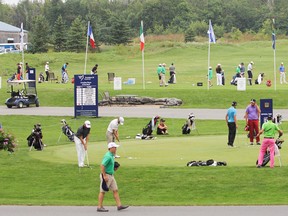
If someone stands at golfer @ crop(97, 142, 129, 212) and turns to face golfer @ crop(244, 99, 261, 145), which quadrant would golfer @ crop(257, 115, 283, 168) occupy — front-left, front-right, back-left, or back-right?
front-right

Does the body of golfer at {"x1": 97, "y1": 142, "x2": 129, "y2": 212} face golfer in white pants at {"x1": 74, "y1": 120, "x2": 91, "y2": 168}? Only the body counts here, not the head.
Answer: no

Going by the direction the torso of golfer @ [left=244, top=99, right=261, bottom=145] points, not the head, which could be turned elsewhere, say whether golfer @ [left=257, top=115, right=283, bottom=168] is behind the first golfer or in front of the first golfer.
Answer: in front

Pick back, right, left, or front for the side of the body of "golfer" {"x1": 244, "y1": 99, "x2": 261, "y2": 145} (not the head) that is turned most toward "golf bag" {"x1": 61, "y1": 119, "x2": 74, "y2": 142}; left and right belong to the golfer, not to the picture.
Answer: right

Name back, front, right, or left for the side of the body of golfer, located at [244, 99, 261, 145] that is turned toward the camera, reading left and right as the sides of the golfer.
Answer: front

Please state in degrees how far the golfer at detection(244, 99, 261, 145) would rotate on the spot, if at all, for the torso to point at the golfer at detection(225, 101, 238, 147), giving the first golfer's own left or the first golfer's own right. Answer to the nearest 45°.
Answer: approximately 45° to the first golfer's own right

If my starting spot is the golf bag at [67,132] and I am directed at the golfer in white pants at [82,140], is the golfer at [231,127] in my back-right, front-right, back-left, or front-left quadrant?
front-left

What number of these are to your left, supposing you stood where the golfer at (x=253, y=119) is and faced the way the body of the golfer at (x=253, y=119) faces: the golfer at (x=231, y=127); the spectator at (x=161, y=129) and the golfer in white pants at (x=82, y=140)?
0

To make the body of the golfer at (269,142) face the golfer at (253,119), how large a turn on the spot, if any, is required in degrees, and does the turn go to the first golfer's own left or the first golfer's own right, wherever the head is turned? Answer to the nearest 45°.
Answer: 0° — they already face them

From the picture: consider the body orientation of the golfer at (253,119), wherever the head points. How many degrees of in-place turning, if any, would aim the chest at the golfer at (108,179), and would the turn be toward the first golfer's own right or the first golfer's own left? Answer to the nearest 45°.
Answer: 0° — they already face them
